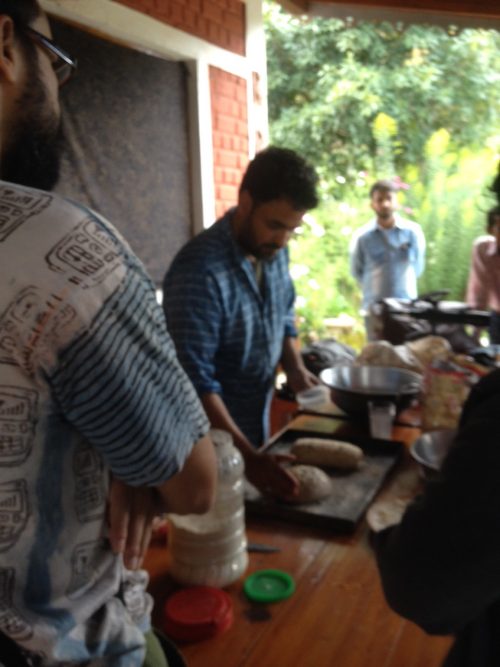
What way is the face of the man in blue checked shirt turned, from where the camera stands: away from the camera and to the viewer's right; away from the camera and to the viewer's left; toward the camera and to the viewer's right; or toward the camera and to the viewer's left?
toward the camera and to the viewer's right

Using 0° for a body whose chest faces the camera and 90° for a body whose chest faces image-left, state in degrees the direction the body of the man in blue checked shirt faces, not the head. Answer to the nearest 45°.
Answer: approximately 315°

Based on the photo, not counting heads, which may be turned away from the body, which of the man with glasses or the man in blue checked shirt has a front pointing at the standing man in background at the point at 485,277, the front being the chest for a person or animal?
the man with glasses

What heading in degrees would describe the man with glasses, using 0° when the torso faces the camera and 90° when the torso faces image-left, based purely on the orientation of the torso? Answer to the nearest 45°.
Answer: approximately 225°

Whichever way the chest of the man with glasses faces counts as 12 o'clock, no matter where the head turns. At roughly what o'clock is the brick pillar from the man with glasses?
The brick pillar is roughly at 11 o'clock from the man with glasses.

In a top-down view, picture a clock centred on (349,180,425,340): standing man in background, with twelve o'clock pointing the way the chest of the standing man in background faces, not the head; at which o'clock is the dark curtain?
The dark curtain is roughly at 1 o'clock from the standing man in background.

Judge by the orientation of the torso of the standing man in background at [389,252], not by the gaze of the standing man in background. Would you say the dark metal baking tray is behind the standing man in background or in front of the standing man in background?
in front

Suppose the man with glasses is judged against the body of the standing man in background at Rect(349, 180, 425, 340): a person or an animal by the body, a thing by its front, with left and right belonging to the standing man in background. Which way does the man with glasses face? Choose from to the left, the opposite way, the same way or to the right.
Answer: the opposite way

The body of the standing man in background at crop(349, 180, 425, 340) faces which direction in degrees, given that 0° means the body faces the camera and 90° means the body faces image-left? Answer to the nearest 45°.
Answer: approximately 0°

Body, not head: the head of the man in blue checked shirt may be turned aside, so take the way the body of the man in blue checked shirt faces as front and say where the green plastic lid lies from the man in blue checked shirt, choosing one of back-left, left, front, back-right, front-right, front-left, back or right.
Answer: front-right

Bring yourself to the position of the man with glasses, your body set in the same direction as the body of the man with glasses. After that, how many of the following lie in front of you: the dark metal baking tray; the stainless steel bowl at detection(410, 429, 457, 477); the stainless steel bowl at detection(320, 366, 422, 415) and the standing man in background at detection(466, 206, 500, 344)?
4

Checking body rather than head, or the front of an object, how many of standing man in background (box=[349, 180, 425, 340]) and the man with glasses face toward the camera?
1
